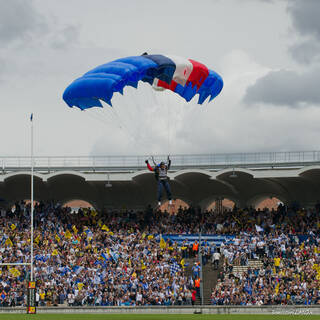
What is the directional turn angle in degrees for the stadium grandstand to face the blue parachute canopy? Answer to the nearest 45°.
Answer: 0° — it already faces it

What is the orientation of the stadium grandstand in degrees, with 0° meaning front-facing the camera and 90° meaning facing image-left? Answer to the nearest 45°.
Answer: approximately 0°
